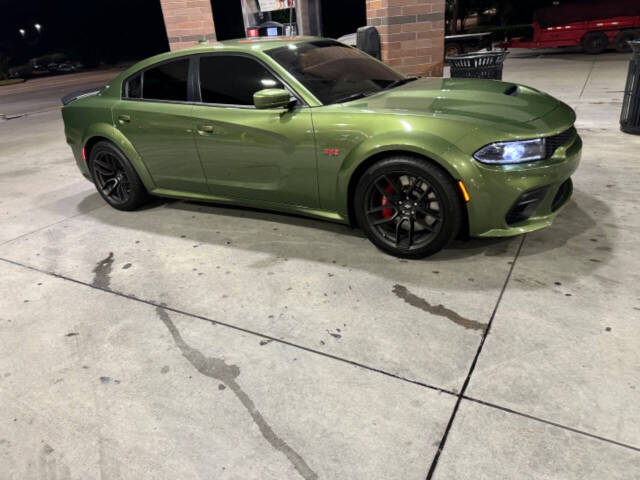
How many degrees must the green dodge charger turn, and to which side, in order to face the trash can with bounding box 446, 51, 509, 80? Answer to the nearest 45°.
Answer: approximately 90° to its left

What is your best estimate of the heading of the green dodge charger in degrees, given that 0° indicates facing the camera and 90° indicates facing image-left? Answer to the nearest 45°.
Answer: approximately 315°

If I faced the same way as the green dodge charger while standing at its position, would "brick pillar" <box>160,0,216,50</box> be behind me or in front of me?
behind

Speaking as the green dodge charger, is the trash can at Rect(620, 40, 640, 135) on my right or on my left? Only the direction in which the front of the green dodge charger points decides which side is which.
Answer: on my left

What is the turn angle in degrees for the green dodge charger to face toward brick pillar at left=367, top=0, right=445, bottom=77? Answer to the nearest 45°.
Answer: approximately 135° to its left
